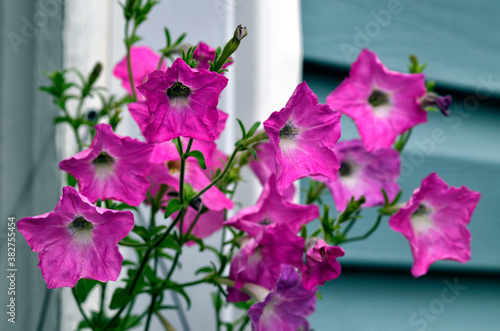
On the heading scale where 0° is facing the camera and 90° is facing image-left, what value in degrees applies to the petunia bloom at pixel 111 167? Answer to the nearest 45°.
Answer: approximately 0°
